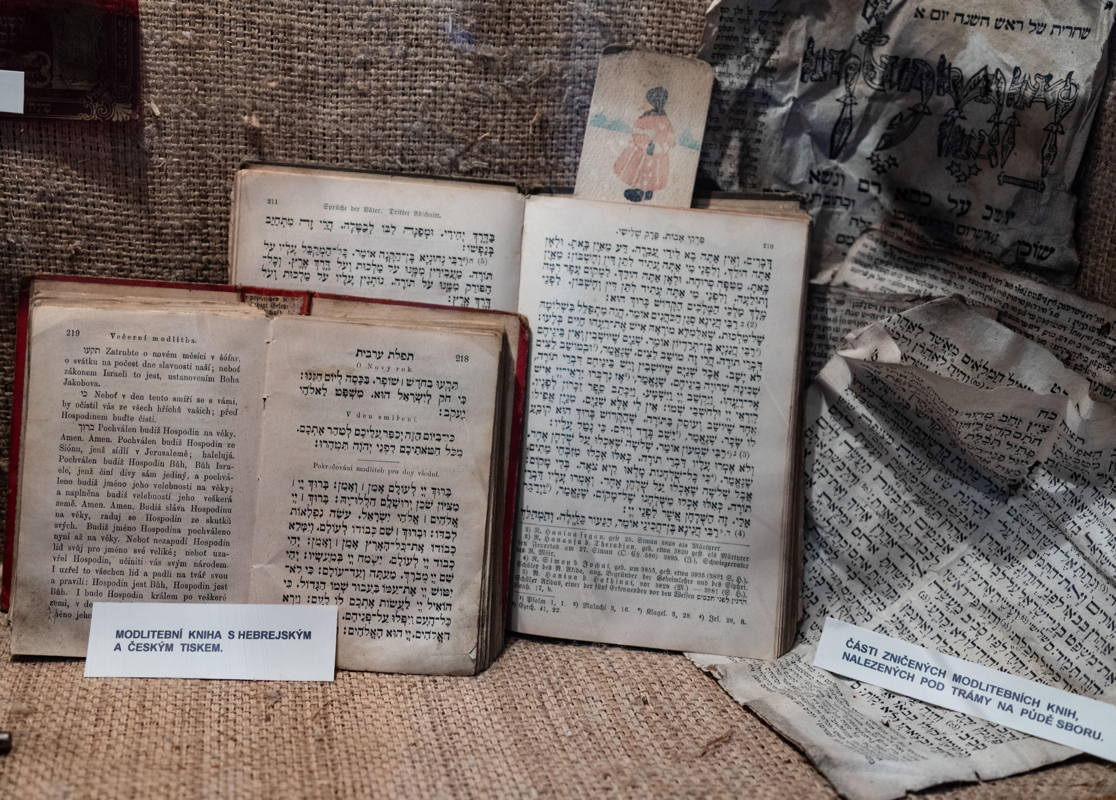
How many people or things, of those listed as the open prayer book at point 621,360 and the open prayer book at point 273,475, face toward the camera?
2

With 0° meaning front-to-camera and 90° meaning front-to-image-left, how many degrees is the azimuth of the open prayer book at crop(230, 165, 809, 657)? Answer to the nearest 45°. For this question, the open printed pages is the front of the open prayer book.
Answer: approximately 0°

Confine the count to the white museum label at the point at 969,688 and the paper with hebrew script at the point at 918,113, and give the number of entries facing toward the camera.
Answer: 2
